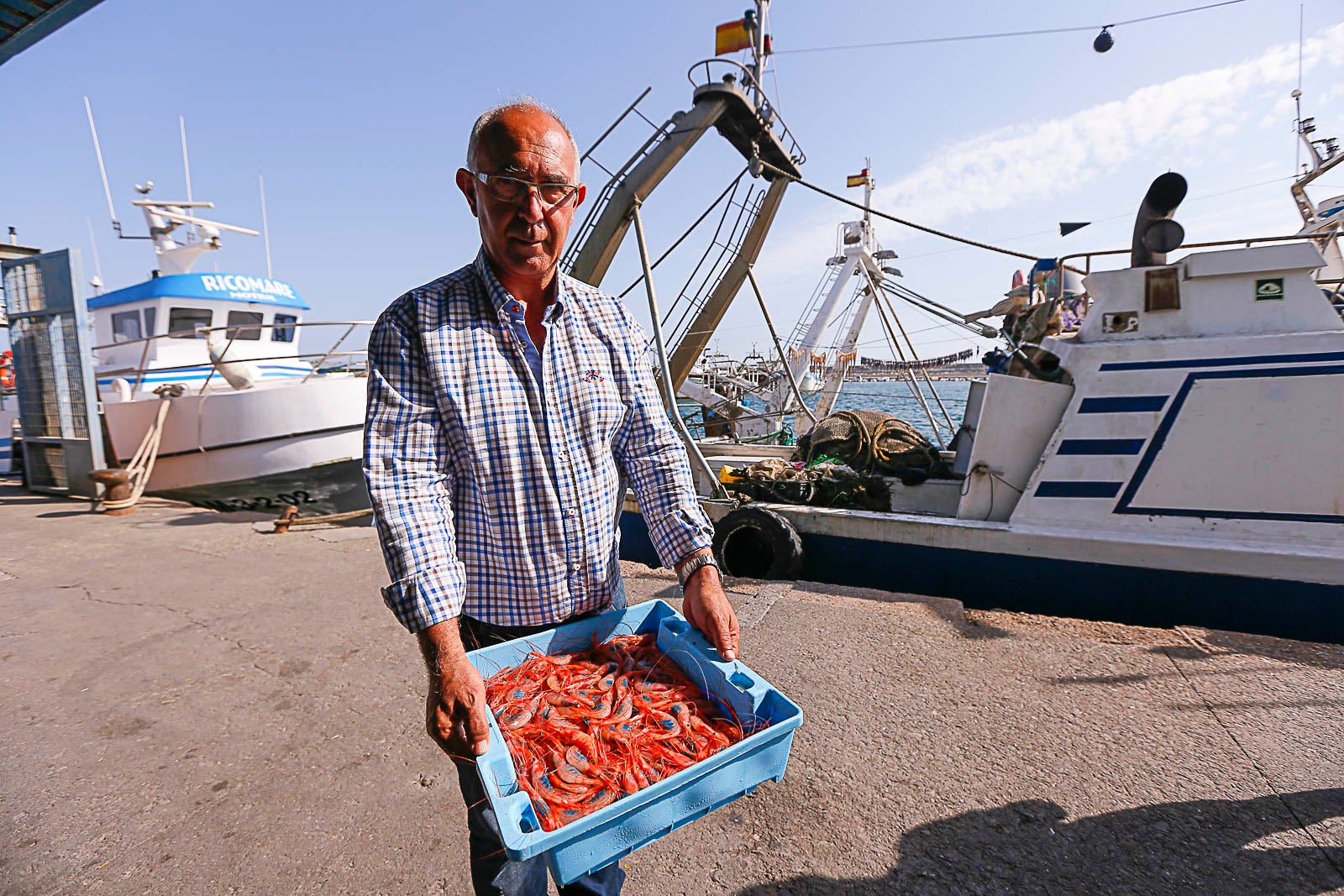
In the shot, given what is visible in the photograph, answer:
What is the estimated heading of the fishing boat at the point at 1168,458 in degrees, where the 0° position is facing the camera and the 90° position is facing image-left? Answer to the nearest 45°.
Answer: approximately 270°

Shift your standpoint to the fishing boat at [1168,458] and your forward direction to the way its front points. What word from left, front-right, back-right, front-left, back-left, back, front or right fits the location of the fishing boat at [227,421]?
back

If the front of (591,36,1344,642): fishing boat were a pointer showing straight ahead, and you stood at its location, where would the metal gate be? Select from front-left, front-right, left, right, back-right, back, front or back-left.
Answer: back

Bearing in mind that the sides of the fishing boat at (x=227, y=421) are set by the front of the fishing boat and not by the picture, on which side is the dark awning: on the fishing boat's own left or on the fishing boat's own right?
on the fishing boat's own right

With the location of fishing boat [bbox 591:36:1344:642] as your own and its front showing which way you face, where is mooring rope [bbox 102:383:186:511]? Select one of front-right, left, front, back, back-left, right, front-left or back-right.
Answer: back

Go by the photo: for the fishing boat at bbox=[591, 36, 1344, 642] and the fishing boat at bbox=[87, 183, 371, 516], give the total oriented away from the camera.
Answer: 0

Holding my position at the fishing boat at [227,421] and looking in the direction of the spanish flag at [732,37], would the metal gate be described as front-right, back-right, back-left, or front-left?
back-right
